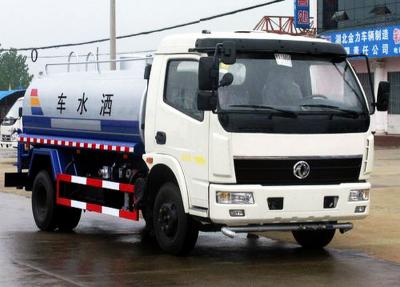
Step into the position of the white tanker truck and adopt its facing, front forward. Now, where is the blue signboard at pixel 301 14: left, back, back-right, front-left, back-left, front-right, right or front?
back-left

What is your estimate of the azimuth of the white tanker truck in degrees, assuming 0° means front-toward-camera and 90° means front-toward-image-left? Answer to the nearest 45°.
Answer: approximately 315°

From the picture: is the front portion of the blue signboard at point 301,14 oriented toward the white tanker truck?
yes

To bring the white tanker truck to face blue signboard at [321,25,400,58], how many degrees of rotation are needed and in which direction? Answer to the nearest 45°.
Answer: approximately 135° to its left

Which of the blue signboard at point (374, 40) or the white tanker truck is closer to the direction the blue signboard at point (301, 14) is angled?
the white tanker truck

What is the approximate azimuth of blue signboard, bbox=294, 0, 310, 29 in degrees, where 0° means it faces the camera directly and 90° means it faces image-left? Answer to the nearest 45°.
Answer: approximately 0°

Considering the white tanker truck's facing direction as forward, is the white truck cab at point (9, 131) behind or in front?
behind
